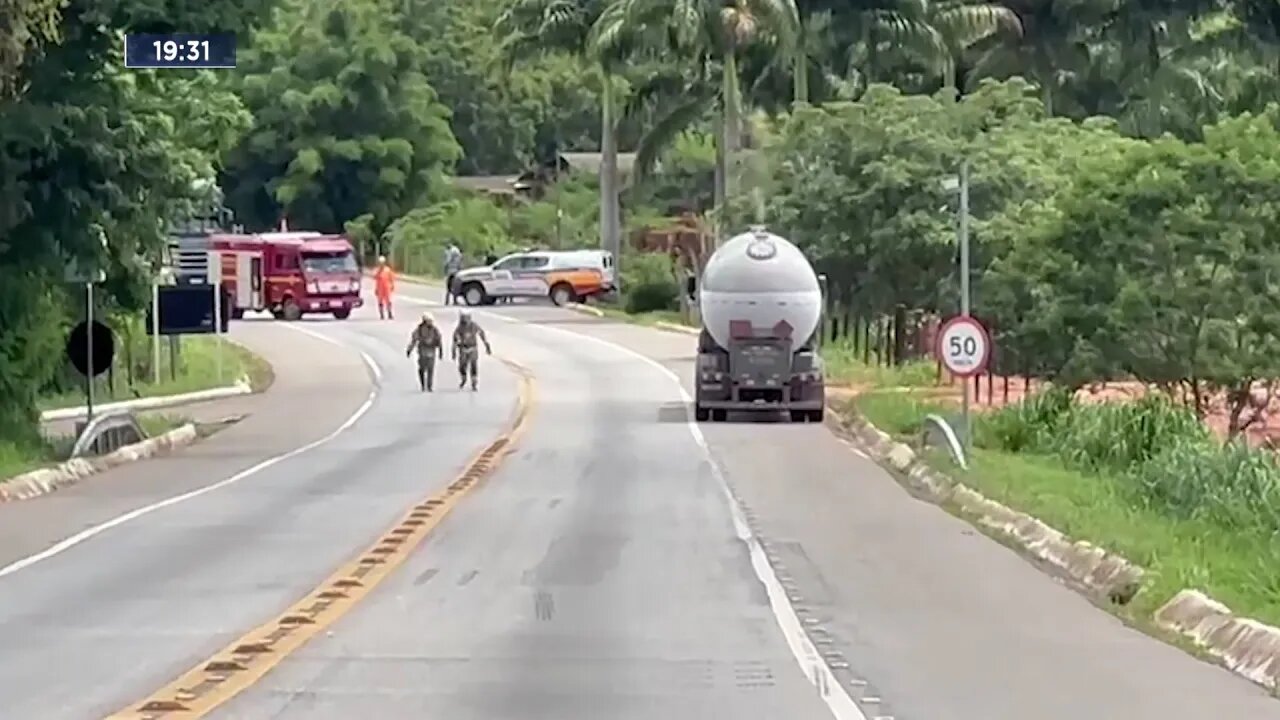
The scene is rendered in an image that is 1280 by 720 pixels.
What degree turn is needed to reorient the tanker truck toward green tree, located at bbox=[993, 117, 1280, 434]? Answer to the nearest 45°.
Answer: approximately 135° to its right

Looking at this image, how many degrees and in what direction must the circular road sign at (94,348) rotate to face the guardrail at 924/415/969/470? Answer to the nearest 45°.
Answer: approximately 135° to its right

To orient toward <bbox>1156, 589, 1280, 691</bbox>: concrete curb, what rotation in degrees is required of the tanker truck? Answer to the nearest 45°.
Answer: approximately 180°

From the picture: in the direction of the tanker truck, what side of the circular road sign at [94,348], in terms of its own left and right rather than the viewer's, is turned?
right

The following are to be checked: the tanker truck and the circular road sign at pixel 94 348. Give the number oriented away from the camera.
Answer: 2

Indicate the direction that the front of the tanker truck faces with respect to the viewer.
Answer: facing away from the viewer

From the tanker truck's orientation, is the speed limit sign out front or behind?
behind

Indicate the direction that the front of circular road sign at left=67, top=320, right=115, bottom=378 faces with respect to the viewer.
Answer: facing away from the viewer
